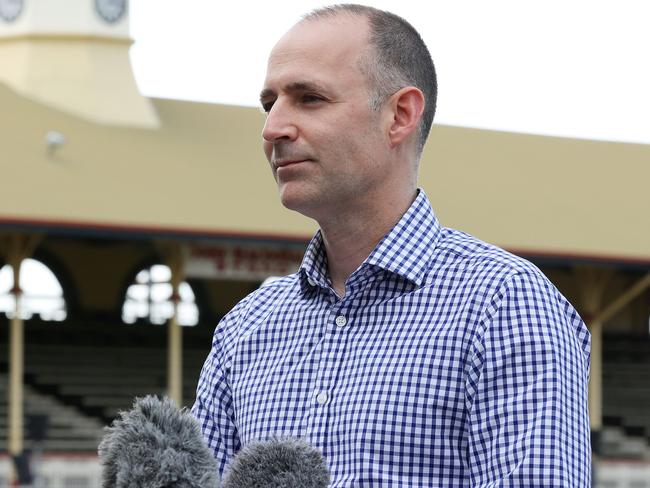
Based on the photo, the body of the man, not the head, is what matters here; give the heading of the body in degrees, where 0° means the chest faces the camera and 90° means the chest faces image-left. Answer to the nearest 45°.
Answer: approximately 45°

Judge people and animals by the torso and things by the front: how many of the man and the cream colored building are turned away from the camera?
0

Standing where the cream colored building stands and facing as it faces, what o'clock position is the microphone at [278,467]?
The microphone is roughly at 12 o'clock from the cream colored building.

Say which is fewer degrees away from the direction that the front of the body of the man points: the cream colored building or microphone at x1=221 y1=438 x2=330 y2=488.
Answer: the microphone

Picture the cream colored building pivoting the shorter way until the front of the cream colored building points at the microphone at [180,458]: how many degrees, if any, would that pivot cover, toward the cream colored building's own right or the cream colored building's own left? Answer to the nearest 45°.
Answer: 0° — it already faces it

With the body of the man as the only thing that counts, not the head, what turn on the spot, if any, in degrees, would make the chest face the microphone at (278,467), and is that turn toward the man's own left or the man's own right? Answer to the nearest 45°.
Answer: approximately 45° to the man's own left

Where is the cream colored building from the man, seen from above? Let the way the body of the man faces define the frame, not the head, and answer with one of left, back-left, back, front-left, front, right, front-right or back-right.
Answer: back-right

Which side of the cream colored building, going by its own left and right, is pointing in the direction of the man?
front

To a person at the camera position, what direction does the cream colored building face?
facing the viewer
